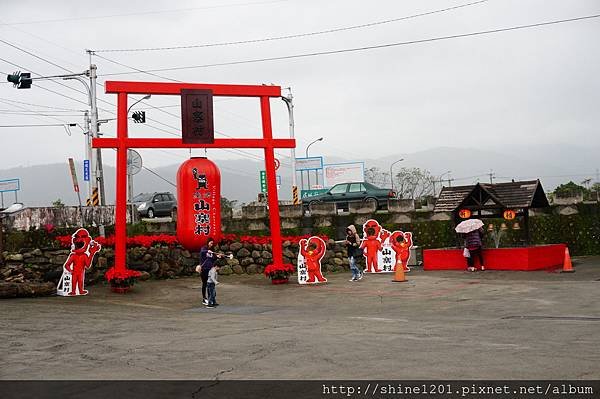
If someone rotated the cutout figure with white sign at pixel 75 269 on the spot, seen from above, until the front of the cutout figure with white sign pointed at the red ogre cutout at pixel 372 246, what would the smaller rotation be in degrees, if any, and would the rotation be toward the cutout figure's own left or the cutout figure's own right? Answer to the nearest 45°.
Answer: approximately 90° to the cutout figure's own left

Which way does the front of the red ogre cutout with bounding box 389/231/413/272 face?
toward the camera

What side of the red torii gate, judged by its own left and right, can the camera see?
front

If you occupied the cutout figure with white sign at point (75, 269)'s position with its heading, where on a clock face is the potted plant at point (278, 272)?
The potted plant is roughly at 9 o'clock from the cutout figure with white sign.

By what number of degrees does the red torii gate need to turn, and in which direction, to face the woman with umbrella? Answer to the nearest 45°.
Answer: approximately 90° to its left

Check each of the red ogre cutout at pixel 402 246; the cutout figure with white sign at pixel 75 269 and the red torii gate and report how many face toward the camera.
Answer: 3

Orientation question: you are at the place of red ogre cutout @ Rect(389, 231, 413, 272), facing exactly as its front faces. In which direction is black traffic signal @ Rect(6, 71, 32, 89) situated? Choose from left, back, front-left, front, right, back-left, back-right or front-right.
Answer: right

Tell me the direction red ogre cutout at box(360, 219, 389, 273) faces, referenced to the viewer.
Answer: facing the viewer

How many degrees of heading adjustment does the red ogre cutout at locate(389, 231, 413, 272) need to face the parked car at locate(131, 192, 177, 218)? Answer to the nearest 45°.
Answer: approximately 135° to its right

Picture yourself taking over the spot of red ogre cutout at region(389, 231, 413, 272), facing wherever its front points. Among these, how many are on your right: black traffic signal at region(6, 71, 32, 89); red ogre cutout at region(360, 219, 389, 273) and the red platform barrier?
2

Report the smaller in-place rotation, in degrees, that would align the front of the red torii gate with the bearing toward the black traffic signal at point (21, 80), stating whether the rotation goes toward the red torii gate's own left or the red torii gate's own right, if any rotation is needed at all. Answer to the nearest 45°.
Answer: approximately 135° to the red torii gate's own right

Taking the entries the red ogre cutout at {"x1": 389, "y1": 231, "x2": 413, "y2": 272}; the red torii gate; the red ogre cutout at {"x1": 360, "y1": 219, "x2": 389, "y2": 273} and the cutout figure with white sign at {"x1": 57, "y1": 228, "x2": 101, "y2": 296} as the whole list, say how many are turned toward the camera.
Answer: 4
